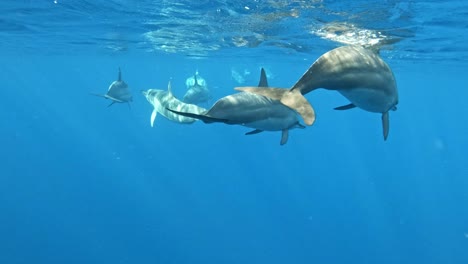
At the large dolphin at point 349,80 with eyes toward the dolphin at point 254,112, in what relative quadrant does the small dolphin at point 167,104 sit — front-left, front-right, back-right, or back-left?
front-right

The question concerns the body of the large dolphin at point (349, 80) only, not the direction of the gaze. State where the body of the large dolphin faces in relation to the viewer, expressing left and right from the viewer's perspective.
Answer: facing away from the viewer and to the right of the viewer

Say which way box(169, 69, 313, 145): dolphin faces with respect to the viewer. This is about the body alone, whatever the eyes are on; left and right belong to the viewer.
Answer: facing away from the viewer and to the right of the viewer

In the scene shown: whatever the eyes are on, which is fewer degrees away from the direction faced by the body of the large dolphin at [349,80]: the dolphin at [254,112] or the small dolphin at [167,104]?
the small dolphin

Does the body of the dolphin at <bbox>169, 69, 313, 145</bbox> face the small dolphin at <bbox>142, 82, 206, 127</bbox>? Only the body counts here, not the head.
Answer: no

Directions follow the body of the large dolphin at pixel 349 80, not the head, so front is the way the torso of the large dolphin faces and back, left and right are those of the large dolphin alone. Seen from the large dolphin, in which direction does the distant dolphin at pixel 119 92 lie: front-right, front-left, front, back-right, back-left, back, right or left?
left

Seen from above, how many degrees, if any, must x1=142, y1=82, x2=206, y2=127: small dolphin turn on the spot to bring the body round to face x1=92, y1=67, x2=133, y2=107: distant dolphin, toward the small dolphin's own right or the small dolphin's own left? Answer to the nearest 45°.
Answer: approximately 45° to the small dolphin's own right

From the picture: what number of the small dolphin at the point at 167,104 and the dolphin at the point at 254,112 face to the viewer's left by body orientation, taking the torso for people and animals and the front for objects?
1

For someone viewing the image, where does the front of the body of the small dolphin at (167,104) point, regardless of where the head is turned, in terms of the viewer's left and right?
facing to the left of the viewer

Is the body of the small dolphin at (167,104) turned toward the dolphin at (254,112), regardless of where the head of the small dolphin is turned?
no

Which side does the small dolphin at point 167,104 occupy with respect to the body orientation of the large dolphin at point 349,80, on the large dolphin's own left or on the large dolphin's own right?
on the large dolphin's own left
